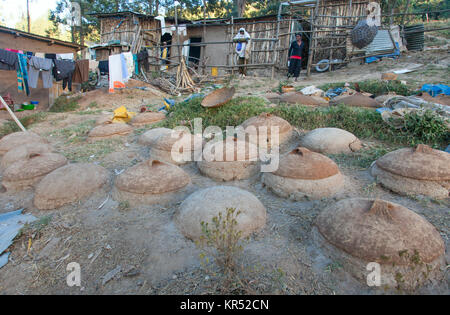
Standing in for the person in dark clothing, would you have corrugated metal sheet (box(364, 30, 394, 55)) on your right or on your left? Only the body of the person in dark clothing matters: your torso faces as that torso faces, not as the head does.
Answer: on your left

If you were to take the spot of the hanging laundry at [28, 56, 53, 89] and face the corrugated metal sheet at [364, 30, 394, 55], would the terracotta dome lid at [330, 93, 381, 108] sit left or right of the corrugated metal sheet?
right

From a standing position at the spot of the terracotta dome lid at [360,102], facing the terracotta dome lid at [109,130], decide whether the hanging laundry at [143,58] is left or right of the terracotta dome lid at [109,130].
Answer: right

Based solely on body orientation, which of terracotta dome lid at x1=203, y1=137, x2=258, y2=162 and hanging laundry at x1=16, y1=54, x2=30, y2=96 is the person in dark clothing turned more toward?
the terracotta dome lid

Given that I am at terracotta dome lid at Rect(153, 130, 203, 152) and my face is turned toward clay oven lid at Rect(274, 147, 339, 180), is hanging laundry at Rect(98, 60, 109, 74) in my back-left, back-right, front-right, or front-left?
back-left

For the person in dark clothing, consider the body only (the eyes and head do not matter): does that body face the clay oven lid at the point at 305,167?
yes

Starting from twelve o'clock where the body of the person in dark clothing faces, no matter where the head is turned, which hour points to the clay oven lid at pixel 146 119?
The clay oven lid is roughly at 1 o'clock from the person in dark clothing.

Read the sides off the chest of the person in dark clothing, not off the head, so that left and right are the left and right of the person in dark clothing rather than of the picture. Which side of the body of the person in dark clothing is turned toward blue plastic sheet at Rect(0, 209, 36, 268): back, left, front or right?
front

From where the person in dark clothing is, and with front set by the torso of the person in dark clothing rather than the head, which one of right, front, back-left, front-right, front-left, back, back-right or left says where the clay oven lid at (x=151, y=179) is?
front

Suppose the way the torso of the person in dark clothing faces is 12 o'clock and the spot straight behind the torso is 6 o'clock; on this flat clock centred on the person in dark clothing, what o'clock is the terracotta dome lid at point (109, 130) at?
The terracotta dome lid is roughly at 1 o'clock from the person in dark clothing.

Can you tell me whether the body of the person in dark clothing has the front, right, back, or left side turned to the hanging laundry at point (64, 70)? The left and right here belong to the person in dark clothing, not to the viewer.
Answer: right

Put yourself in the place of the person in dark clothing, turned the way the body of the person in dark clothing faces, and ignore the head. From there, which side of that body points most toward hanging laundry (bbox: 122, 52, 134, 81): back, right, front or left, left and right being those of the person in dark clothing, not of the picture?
right

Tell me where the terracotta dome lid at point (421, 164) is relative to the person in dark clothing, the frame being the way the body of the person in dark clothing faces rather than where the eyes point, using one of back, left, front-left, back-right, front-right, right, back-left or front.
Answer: front

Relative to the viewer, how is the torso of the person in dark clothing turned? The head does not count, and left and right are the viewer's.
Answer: facing the viewer

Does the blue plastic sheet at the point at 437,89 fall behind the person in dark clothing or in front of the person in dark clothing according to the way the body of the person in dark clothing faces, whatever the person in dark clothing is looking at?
in front
